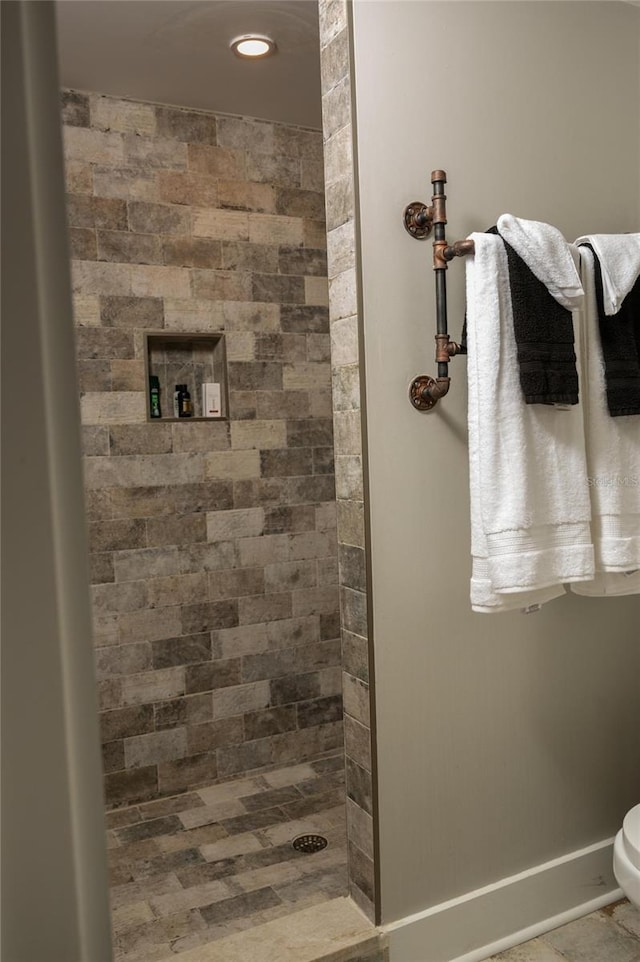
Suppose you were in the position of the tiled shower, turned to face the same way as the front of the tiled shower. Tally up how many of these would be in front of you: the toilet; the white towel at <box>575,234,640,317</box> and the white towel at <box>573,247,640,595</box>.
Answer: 3

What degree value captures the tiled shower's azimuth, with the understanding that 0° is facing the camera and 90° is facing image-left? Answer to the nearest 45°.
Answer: approximately 315°

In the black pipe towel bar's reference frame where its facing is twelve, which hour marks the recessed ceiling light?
The recessed ceiling light is roughly at 6 o'clock from the black pipe towel bar.

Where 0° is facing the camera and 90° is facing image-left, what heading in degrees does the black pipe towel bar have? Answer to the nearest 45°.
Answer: approximately 315°
